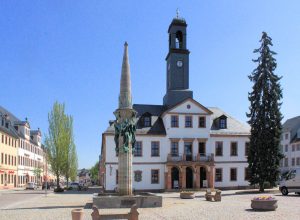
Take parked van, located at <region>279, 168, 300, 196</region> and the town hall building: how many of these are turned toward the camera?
1

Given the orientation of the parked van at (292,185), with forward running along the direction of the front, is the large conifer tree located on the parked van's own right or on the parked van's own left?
on the parked van's own right

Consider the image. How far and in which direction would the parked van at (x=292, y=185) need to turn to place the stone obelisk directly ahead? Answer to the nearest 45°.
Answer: approximately 45° to its left

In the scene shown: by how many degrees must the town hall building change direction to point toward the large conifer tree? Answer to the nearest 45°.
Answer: approximately 45° to its left

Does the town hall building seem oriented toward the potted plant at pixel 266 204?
yes

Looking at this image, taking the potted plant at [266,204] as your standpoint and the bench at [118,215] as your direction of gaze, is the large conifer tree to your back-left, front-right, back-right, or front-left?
back-right

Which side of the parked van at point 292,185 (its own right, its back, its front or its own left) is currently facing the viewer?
left

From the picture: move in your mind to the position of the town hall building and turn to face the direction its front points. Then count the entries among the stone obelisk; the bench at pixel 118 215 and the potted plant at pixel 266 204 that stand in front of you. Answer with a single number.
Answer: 3

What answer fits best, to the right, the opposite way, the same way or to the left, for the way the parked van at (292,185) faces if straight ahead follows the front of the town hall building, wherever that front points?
to the right

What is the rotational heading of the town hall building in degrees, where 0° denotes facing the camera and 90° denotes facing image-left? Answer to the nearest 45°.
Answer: approximately 0°

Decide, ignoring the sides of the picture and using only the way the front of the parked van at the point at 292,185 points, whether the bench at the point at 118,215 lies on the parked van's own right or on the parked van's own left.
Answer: on the parked van's own left
